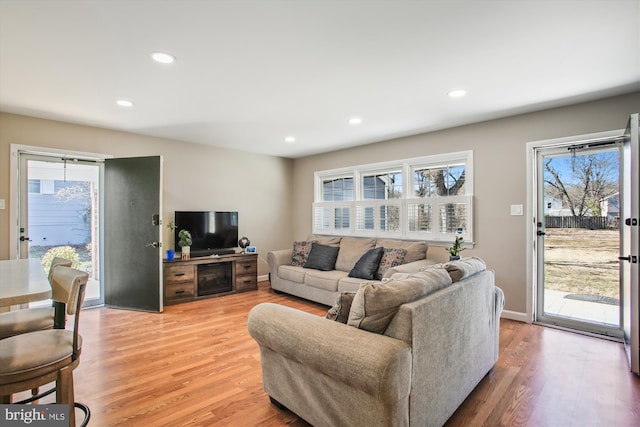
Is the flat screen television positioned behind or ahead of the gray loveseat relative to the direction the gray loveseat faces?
ahead

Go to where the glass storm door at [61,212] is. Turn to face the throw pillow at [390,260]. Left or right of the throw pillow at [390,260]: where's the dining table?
right

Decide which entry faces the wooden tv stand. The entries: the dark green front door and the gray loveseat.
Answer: the gray loveseat

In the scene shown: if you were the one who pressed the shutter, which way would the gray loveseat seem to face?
facing away from the viewer and to the left of the viewer

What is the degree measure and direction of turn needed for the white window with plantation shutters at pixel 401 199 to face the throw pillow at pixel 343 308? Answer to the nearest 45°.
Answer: approximately 45° to its left

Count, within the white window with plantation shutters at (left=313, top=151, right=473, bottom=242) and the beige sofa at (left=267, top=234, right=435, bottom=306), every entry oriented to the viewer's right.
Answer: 0

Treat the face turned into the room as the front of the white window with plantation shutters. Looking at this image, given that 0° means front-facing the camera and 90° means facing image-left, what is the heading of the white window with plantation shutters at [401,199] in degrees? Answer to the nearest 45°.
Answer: approximately 45°

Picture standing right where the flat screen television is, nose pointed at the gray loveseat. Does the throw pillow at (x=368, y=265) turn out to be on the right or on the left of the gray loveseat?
left

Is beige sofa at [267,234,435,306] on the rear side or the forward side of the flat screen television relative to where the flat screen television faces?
on the forward side

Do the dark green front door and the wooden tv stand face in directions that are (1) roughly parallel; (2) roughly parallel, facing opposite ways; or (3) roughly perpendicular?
roughly perpendicular
